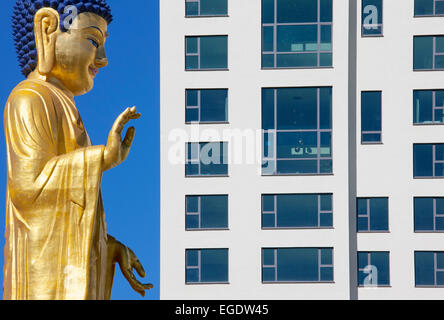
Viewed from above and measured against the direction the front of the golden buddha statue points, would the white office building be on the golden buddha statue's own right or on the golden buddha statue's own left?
on the golden buddha statue's own left

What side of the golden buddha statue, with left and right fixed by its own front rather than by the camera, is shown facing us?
right
